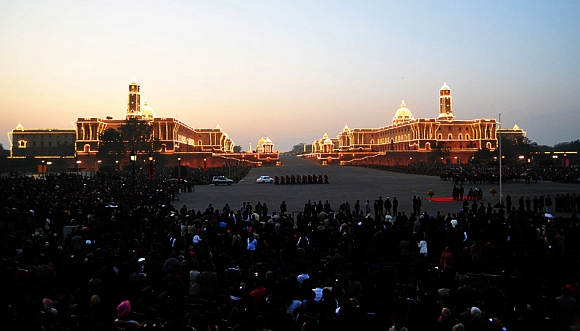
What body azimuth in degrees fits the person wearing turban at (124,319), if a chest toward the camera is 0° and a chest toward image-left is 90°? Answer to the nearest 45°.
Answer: approximately 180°

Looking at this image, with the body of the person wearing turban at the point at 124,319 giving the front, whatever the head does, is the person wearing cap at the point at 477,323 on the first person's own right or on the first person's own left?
on the first person's own right
